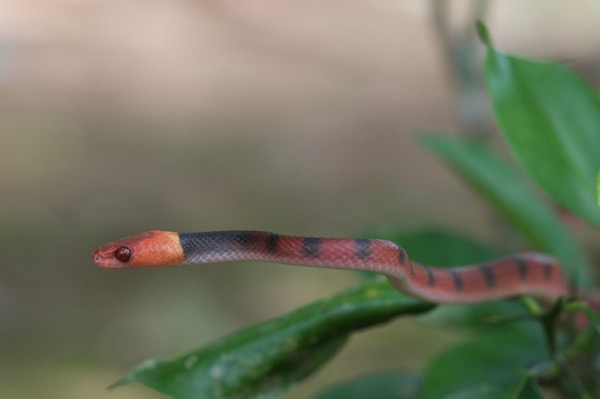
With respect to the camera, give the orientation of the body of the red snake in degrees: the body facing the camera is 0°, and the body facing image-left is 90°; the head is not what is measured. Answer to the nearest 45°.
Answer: approximately 90°

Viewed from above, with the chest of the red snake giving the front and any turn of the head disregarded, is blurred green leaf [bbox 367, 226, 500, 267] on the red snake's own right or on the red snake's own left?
on the red snake's own right
